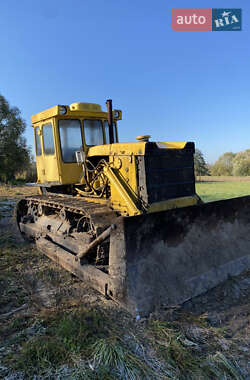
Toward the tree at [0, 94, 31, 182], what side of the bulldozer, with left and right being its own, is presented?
back

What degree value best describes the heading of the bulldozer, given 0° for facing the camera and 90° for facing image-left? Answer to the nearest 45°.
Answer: approximately 315°

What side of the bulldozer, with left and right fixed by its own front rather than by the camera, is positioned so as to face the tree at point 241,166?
left

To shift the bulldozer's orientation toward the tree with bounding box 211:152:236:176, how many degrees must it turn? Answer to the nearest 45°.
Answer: approximately 135° to its left
